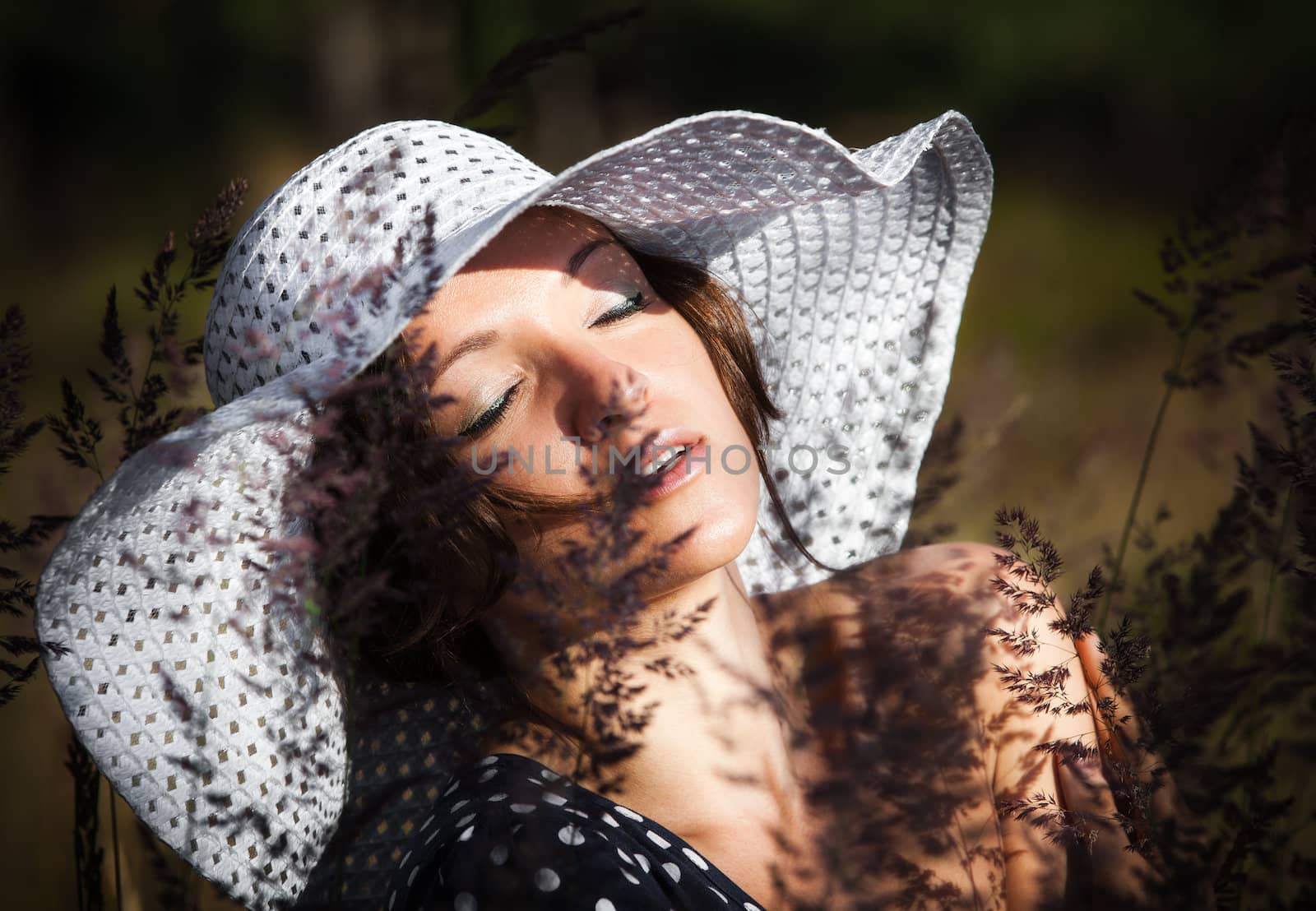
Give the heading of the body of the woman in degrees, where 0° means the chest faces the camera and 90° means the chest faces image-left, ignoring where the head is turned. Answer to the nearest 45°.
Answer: approximately 0°
